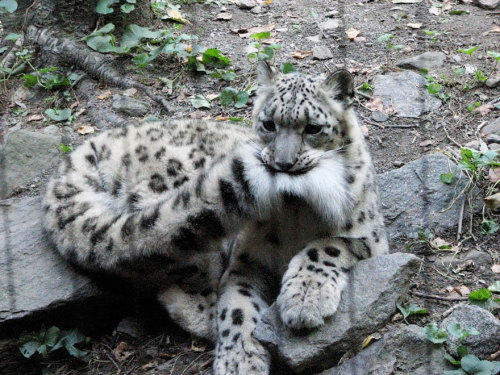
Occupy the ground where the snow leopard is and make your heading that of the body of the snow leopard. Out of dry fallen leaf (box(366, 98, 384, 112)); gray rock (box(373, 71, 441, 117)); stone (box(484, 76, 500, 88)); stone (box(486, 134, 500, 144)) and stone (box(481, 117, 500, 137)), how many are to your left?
5

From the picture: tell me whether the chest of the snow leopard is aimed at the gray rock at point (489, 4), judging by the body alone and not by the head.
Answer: no

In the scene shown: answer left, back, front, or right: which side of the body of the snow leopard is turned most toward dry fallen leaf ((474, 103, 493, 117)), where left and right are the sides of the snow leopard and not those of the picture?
left

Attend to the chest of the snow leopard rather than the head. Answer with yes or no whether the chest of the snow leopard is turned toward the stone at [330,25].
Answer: no

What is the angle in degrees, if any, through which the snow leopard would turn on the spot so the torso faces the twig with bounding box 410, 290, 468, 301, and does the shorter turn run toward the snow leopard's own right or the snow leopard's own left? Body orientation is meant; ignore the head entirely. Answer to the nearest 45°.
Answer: approximately 45° to the snow leopard's own left

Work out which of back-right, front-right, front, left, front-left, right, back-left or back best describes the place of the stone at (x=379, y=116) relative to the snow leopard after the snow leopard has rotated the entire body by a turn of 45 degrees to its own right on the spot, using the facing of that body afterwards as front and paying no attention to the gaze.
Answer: back-left

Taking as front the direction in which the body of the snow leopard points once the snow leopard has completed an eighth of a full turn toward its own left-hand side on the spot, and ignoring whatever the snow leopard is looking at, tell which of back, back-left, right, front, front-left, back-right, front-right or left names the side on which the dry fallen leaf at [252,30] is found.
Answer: left

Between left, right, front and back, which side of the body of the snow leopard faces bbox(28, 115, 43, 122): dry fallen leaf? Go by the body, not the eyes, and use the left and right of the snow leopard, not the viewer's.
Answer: back

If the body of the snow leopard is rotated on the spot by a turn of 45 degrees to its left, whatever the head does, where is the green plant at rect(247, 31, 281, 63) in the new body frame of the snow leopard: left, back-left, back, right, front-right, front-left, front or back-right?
left

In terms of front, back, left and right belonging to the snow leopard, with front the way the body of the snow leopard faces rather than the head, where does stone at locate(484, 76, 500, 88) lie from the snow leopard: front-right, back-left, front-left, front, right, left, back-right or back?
left

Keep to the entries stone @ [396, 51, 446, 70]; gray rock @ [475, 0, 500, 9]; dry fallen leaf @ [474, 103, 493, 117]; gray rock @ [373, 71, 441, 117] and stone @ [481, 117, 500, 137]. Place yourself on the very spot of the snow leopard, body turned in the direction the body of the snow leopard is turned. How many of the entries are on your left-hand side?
5

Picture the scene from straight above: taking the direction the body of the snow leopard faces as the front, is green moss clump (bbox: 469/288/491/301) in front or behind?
in front

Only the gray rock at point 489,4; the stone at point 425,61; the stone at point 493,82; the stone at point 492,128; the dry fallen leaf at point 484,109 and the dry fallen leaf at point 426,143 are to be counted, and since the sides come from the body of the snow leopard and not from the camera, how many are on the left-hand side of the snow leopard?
6

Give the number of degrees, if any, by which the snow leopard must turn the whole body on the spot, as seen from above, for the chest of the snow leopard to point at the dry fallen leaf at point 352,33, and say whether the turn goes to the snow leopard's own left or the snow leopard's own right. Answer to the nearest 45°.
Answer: approximately 135° to the snow leopard's own left

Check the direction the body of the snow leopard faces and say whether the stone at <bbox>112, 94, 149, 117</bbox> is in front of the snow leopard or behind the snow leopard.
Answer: behind

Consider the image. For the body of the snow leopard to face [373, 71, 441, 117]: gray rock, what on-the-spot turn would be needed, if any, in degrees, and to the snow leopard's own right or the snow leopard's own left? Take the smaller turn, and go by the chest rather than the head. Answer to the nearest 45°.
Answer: approximately 90° to the snow leopard's own left

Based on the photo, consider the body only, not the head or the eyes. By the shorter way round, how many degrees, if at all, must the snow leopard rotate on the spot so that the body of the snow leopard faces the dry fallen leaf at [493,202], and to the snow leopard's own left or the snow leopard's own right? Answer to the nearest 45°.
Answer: approximately 45° to the snow leopard's own left

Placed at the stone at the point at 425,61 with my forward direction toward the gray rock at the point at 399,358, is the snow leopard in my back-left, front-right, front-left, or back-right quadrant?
front-right

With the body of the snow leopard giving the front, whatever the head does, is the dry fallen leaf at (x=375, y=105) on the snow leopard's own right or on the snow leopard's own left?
on the snow leopard's own left

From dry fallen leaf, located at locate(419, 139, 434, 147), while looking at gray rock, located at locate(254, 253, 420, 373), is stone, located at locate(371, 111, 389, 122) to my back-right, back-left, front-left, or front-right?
back-right

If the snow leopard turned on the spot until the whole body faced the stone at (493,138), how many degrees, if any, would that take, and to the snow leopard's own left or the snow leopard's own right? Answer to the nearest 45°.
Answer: approximately 90° to the snow leopard's own left
